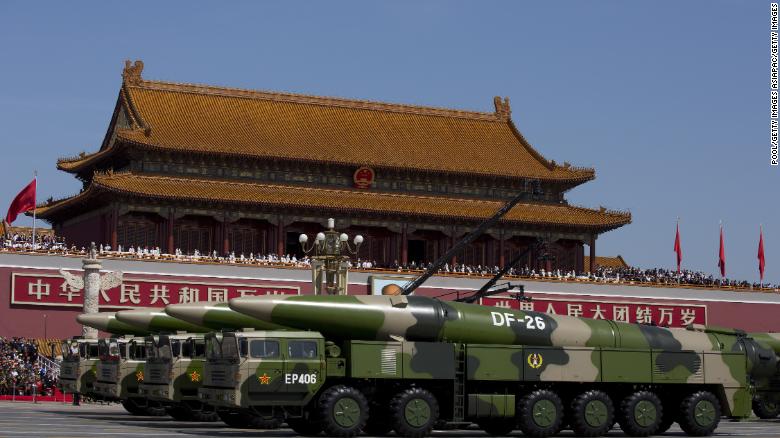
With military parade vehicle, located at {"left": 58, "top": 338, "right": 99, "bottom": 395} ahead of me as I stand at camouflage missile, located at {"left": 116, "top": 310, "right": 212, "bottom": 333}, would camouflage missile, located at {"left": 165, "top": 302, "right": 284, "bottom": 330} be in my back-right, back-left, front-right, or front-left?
back-left

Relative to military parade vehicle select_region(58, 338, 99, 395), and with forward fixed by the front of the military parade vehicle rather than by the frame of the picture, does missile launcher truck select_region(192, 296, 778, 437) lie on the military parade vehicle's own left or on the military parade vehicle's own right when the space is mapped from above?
on the military parade vehicle's own left

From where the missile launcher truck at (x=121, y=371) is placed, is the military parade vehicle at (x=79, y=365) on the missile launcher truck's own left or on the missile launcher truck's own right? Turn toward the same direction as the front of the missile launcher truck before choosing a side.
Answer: on the missile launcher truck's own right

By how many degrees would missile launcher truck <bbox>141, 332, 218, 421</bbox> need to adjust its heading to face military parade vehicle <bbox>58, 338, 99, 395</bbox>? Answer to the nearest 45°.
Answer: approximately 90° to its right

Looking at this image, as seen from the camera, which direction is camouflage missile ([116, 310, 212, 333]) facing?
to the viewer's left

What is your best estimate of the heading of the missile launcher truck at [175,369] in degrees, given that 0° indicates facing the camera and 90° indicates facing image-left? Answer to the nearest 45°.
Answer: approximately 45°

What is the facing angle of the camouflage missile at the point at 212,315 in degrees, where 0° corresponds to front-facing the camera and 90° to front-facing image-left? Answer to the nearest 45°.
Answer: approximately 90°

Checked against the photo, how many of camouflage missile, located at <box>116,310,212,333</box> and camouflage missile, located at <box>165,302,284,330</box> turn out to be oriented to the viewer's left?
2

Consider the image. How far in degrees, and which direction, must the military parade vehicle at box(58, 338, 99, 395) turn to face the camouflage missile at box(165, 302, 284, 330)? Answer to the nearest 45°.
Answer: approximately 90° to its left

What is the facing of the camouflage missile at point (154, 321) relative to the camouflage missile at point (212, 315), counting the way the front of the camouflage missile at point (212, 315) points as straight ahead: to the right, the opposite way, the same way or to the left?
the same way

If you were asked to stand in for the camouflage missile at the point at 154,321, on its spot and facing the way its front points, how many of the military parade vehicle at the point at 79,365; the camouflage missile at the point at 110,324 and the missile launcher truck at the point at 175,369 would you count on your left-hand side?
1

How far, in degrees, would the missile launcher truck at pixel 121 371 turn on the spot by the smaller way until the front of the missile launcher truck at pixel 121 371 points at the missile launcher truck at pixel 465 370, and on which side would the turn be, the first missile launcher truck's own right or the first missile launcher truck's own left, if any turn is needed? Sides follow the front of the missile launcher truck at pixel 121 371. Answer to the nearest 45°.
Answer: approximately 90° to the first missile launcher truck's own left

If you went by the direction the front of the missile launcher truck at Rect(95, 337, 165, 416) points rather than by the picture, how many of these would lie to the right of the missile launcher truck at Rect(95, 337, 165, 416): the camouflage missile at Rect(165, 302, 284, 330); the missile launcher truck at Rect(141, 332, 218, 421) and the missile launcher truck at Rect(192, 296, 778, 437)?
0

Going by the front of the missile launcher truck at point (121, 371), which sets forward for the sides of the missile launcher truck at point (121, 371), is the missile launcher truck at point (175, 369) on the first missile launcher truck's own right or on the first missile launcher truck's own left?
on the first missile launcher truck's own left

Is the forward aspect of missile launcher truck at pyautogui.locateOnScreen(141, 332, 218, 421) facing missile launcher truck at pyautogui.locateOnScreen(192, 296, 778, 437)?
no

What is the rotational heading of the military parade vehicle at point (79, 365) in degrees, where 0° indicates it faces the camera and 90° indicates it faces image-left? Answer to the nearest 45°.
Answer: approximately 45°

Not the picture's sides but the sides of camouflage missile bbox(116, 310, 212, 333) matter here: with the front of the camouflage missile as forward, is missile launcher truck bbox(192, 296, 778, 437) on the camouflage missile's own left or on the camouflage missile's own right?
on the camouflage missile's own left
